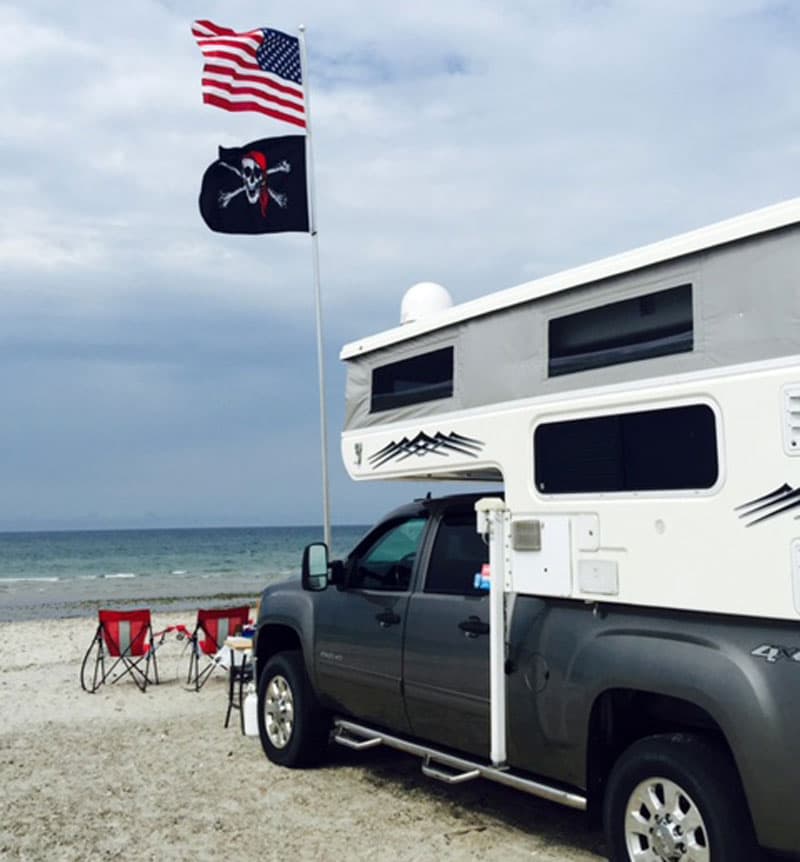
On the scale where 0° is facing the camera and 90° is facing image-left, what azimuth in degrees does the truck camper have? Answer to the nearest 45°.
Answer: approximately 135°

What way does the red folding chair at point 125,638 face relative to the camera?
away from the camera

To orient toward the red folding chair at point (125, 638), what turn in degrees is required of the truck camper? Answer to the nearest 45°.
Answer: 0° — it already faces it

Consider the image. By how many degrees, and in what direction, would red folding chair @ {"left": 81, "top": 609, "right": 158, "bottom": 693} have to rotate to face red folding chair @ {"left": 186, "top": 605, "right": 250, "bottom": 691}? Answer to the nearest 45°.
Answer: approximately 90° to its right
